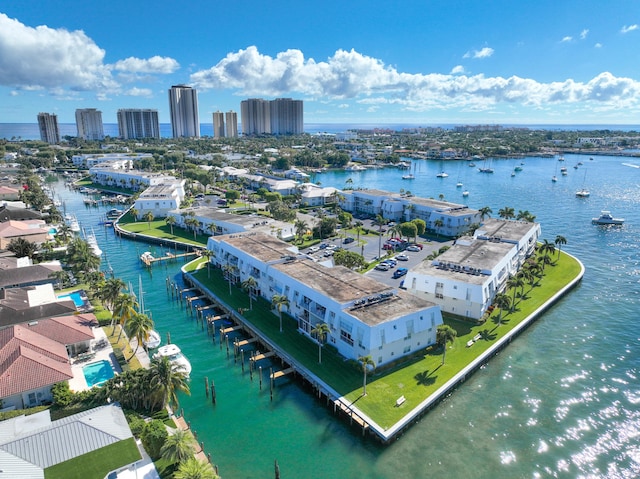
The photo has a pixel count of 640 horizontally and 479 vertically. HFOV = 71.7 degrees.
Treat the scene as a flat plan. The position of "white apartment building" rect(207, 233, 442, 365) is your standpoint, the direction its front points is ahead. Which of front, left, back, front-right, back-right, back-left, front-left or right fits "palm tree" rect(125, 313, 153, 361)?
front-right

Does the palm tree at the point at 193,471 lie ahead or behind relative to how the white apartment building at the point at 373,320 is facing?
ahead

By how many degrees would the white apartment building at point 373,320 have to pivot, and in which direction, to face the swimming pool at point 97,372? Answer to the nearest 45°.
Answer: approximately 45° to its right

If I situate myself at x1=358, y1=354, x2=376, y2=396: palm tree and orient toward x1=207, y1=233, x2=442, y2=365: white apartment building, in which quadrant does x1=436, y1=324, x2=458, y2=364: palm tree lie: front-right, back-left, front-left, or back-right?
front-right
